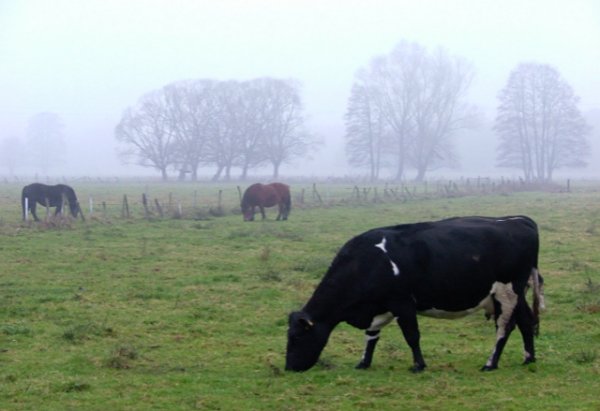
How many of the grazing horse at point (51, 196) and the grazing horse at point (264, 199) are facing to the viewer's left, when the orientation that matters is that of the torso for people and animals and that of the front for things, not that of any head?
1

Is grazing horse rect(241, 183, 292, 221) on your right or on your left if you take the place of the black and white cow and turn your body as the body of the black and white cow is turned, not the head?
on your right

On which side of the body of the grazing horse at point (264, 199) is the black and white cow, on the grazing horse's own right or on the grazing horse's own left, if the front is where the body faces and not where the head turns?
on the grazing horse's own left

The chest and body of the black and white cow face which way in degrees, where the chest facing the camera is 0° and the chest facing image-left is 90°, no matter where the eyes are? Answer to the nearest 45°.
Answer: approximately 90°

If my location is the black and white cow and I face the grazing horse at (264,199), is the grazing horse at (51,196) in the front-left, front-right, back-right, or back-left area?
front-left

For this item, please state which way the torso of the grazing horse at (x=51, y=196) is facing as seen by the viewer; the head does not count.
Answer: to the viewer's right

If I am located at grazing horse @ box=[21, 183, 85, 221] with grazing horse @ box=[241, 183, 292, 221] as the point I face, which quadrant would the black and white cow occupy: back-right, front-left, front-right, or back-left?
front-right

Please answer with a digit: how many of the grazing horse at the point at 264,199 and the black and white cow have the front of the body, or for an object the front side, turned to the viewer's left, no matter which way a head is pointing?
2

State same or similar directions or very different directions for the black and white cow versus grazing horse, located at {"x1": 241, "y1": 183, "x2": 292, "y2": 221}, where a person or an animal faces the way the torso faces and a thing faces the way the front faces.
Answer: same or similar directions

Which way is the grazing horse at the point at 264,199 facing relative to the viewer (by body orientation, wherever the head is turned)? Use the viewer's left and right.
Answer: facing to the left of the viewer

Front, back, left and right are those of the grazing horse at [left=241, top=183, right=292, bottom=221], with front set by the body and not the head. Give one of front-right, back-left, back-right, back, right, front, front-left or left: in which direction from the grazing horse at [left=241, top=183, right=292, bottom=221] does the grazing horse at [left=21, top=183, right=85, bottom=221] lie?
front

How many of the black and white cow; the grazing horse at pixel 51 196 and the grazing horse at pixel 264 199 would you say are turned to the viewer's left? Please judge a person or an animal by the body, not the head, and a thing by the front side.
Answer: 2

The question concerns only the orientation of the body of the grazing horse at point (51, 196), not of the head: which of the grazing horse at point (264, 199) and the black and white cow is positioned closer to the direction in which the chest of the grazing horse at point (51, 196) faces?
the grazing horse

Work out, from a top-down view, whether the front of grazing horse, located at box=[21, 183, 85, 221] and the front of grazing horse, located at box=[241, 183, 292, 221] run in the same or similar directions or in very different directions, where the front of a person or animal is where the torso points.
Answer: very different directions

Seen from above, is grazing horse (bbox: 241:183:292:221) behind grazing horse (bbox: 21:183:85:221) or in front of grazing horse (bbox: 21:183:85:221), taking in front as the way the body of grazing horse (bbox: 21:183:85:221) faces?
in front
